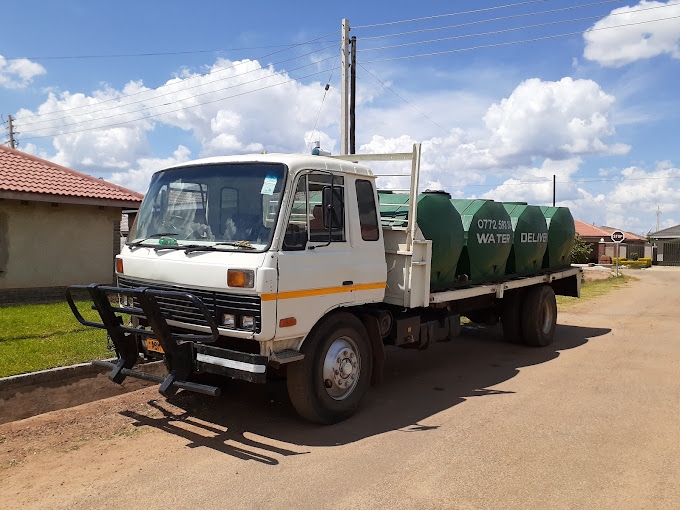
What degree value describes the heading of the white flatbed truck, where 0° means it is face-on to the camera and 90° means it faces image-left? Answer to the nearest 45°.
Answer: approximately 45°

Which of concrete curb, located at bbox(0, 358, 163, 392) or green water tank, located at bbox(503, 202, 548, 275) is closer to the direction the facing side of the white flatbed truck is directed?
the concrete curb

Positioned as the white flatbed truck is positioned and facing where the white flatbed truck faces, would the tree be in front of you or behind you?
behind

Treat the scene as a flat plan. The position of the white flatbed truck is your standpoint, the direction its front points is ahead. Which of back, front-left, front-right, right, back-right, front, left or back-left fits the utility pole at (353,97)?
back-right

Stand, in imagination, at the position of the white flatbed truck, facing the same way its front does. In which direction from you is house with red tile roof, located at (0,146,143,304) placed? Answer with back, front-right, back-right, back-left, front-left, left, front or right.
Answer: right

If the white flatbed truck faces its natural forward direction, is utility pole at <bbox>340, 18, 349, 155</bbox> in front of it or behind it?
behind
